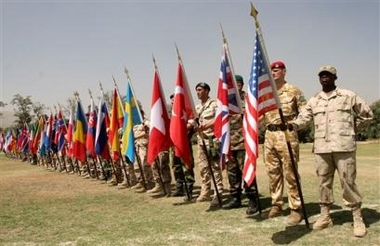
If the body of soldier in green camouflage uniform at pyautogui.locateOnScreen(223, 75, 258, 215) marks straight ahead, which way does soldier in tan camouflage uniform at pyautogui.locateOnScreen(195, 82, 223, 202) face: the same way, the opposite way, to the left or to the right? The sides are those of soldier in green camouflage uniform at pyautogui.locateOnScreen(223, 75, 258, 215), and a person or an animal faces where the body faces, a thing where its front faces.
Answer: the same way

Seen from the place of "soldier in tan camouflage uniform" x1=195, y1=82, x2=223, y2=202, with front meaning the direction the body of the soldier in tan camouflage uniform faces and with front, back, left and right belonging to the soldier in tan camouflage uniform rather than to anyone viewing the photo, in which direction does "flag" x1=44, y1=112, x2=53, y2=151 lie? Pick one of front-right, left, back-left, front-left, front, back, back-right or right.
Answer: right

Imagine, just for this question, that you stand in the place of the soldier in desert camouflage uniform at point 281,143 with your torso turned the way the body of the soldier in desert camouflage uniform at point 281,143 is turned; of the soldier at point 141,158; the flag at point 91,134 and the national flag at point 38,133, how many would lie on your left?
0

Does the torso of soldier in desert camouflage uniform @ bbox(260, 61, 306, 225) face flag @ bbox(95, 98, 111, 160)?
no

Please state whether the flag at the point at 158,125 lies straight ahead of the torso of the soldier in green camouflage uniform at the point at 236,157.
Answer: no

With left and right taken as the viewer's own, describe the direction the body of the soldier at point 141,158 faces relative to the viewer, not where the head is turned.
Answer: facing the viewer and to the left of the viewer

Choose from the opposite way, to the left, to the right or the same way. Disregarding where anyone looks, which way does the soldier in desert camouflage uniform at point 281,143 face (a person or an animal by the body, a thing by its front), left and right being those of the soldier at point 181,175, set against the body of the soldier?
the same way

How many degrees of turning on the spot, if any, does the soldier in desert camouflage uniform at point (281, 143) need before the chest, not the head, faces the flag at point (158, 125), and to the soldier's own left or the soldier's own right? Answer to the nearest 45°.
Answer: approximately 90° to the soldier's own right

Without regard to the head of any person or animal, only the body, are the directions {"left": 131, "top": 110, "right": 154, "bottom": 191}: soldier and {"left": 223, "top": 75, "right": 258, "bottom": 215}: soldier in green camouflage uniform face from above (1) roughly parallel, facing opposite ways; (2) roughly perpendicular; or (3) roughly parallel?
roughly parallel

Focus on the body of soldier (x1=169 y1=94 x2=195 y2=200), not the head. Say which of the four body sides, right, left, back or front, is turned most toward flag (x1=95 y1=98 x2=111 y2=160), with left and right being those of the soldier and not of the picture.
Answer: right

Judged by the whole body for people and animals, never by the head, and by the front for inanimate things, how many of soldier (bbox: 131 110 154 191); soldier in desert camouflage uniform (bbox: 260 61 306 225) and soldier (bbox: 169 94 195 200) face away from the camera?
0

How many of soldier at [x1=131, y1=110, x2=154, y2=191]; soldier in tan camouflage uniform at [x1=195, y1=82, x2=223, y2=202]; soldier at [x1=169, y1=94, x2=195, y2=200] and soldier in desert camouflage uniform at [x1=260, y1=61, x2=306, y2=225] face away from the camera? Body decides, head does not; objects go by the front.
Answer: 0

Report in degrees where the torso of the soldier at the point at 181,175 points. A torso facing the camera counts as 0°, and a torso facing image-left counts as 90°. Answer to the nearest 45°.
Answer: approximately 45°

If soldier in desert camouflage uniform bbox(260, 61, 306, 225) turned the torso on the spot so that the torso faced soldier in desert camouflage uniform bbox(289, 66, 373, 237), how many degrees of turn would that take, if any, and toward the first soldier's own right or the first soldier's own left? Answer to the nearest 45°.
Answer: approximately 90° to the first soldier's own left

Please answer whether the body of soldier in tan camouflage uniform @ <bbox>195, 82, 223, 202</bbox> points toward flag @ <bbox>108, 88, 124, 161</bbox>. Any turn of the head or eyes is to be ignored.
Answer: no
